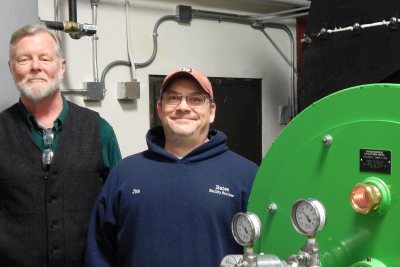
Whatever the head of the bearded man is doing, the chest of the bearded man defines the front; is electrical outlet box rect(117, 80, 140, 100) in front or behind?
behind

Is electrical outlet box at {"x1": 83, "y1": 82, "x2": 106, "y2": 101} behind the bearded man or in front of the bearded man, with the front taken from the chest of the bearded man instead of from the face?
behind

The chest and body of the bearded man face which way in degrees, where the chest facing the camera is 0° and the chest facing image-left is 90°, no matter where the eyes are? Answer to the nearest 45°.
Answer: approximately 0°

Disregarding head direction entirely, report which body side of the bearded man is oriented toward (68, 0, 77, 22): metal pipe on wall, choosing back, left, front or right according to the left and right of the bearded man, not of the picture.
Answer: back

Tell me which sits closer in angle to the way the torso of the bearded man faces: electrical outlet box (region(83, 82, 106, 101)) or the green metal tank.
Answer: the green metal tank

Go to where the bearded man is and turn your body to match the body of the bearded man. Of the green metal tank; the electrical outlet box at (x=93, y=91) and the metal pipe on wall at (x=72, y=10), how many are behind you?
2
